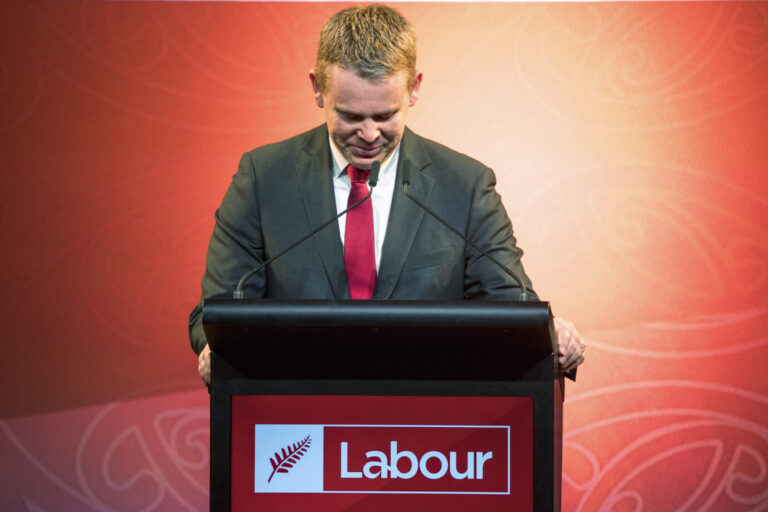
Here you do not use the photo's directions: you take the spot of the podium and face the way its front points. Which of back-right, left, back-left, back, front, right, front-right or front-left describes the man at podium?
back

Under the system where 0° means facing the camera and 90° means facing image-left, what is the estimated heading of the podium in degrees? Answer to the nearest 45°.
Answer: approximately 0°

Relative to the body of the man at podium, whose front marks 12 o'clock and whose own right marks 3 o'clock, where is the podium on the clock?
The podium is roughly at 12 o'clock from the man at podium.

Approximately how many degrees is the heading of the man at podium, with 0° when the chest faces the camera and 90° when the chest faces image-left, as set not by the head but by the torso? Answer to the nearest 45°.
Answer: approximately 0°

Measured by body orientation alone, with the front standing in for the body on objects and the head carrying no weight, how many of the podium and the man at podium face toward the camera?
2
